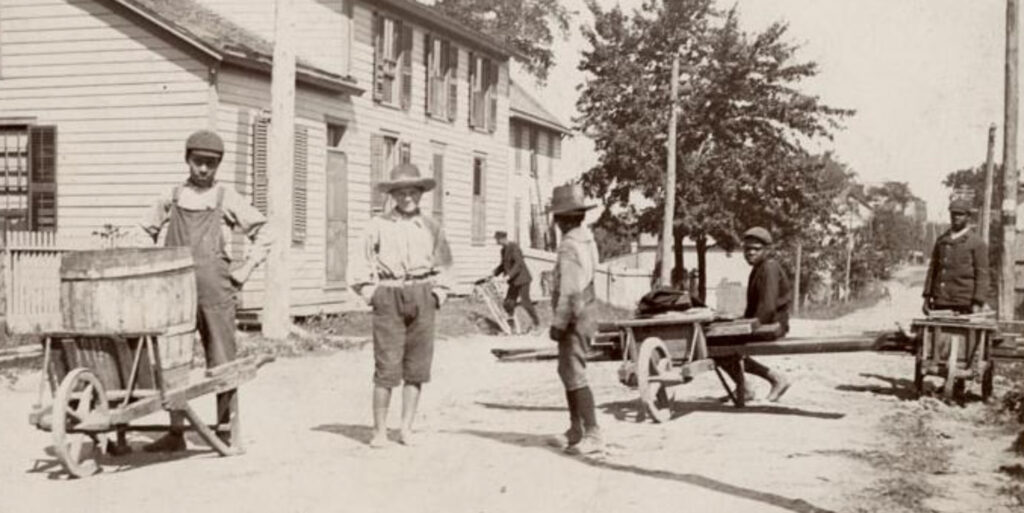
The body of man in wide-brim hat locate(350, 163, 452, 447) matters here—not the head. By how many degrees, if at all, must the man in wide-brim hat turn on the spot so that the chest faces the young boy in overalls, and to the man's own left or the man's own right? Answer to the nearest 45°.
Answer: approximately 90° to the man's own right

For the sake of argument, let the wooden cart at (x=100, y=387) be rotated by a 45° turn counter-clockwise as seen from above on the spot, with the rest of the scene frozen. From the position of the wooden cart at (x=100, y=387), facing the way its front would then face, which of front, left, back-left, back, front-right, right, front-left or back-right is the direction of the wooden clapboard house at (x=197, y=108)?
back

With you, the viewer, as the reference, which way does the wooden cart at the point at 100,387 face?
facing the viewer and to the left of the viewer

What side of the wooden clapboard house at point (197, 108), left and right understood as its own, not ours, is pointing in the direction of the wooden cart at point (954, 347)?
front

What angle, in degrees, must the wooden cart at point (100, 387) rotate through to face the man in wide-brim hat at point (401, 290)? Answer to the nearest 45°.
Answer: approximately 135° to its left

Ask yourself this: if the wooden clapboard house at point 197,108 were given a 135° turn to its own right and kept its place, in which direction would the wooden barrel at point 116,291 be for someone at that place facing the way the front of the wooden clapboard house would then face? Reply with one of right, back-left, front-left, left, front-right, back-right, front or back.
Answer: left

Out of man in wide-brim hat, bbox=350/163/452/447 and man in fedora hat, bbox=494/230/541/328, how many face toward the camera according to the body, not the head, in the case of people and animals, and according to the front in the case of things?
1

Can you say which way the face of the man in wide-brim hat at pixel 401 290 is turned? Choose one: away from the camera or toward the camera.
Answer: toward the camera

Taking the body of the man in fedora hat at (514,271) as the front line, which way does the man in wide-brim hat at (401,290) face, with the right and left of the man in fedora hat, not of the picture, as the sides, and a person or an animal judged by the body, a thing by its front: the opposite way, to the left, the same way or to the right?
to the left

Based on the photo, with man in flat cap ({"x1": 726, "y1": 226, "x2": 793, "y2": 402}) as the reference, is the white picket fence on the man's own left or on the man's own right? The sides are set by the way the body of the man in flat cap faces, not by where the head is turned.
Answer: on the man's own right

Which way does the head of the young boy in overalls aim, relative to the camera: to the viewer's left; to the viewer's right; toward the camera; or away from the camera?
toward the camera

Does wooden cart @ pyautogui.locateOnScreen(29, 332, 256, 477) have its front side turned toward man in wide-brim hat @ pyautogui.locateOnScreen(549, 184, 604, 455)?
no

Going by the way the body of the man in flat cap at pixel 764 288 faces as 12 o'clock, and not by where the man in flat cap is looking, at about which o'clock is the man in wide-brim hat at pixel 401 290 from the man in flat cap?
The man in wide-brim hat is roughly at 12 o'clock from the man in flat cap.

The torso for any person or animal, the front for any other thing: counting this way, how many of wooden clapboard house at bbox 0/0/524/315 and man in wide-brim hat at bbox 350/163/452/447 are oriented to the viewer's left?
0

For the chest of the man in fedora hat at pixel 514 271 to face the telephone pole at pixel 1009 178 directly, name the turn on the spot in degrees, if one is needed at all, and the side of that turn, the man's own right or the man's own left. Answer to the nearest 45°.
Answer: approximately 180°
